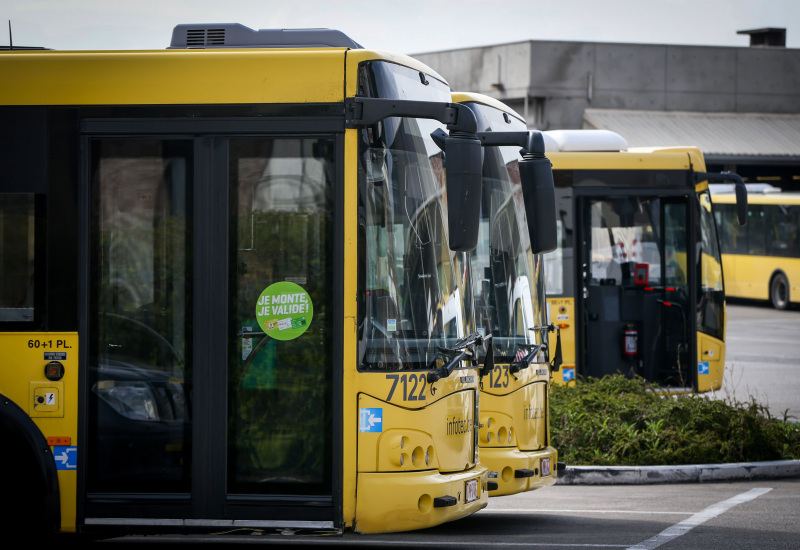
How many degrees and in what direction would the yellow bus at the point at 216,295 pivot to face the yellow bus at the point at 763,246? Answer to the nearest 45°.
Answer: approximately 45° to its left

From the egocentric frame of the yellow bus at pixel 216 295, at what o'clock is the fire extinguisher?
The fire extinguisher is roughly at 10 o'clock from the yellow bus.

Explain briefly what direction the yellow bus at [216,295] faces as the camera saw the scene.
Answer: facing to the right of the viewer

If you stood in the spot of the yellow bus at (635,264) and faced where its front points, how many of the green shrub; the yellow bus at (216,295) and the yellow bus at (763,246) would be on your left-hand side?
1

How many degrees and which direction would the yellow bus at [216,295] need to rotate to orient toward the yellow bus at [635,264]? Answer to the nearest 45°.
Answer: approximately 45° to its left

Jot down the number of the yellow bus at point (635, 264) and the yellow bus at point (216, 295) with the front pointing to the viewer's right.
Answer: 2

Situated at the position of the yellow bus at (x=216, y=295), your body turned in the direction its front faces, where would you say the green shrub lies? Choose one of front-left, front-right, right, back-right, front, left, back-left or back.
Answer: front-left

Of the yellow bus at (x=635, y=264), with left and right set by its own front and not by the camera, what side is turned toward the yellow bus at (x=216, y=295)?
right

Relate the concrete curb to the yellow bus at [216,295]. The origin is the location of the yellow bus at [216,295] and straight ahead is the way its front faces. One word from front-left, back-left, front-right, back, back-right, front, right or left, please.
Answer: front-left

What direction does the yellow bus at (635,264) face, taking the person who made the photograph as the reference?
facing to the right of the viewer

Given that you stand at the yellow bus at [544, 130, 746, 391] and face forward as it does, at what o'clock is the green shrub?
The green shrub is roughly at 3 o'clock from the yellow bus.
